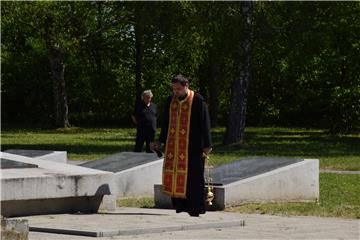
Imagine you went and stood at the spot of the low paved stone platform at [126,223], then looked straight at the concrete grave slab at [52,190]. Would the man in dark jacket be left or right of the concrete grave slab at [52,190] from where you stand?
right

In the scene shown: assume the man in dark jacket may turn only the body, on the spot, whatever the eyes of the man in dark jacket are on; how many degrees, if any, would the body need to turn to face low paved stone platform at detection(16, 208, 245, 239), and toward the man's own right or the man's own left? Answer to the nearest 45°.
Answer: approximately 45° to the man's own right

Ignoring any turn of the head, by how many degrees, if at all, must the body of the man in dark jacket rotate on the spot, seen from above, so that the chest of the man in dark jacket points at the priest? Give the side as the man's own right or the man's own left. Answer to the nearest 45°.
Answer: approximately 45° to the man's own right

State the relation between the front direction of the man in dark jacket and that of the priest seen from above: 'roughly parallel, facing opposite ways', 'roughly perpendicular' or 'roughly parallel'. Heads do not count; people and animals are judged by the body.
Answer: roughly perpendicular

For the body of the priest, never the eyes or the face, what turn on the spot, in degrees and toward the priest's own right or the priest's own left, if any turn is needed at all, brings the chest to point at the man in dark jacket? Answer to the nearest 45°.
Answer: approximately 135° to the priest's own right

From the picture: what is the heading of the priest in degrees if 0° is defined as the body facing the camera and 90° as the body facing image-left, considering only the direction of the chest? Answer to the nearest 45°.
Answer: approximately 45°
